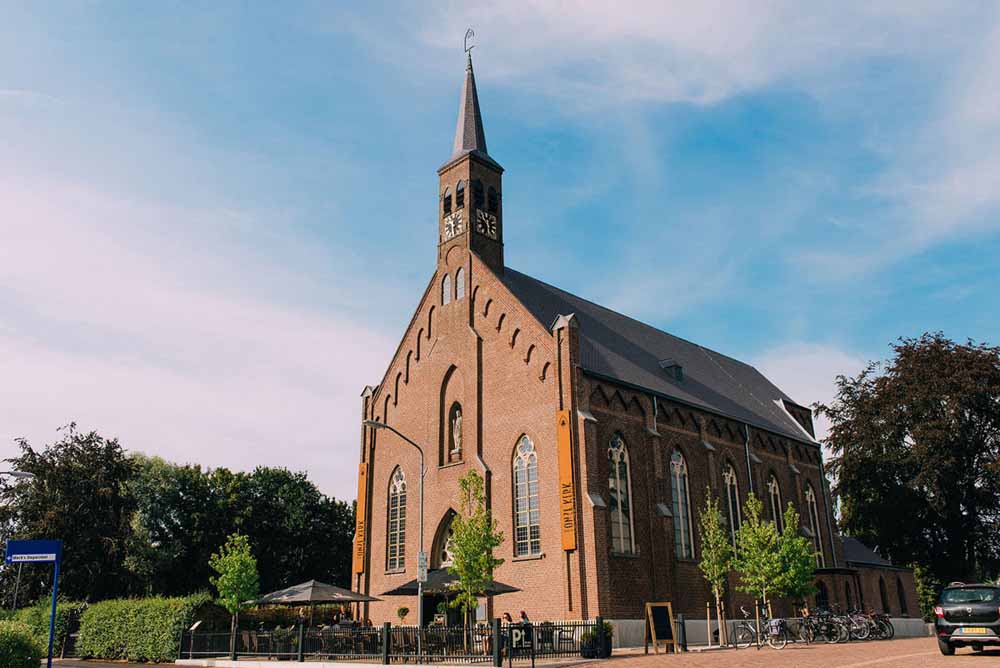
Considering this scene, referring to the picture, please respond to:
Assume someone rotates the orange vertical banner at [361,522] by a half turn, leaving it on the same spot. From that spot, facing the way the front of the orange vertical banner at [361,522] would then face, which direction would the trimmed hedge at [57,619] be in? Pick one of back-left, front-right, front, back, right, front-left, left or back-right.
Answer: back-left

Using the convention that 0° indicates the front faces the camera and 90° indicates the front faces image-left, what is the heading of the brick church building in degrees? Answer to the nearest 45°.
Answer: approximately 45°

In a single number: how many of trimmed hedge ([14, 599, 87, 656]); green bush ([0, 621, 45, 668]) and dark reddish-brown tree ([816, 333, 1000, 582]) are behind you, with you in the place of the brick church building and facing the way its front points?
1

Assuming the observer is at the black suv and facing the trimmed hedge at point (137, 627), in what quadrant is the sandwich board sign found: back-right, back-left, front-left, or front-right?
front-right

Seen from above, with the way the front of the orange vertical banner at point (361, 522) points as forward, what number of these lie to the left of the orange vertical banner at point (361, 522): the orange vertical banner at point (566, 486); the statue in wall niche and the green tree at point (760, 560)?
3

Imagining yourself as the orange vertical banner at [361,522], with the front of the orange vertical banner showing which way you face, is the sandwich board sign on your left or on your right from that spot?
on your left

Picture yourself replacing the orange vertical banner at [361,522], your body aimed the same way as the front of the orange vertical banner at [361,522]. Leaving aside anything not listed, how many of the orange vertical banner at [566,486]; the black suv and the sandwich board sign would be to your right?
0

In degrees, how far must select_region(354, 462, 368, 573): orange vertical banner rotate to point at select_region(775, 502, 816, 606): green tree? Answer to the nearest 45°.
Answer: approximately 90° to its left

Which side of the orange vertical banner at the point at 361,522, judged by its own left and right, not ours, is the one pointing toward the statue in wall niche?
left

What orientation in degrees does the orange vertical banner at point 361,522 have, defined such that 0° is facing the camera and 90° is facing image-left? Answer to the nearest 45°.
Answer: approximately 45°

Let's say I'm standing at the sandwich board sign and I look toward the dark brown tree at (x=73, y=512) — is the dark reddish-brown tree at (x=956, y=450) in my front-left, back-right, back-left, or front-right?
back-right

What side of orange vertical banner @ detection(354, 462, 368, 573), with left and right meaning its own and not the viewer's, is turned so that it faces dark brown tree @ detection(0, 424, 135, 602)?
right

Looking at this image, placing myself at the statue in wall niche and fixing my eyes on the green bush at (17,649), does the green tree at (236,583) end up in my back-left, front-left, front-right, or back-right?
front-right

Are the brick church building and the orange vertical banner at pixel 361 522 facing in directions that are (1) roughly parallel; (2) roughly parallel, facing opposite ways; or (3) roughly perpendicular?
roughly parallel

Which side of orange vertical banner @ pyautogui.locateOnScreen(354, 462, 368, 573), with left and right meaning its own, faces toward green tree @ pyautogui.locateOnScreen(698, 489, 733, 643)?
left

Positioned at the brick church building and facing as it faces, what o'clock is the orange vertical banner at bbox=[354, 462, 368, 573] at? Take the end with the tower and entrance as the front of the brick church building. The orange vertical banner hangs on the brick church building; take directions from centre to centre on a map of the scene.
The orange vertical banner is roughly at 2 o'clock from the brick church building.

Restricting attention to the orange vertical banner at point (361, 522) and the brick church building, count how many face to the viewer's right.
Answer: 0

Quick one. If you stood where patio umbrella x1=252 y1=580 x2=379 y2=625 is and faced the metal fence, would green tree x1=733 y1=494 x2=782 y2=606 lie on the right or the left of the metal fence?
left
